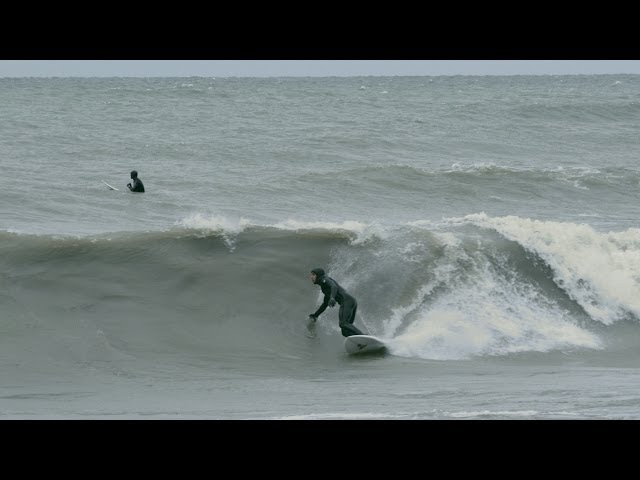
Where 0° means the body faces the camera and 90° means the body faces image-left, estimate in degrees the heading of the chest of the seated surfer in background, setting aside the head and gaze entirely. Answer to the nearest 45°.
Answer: approximately 90°
